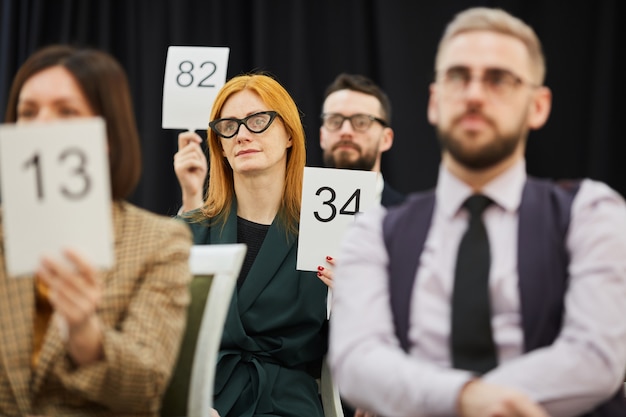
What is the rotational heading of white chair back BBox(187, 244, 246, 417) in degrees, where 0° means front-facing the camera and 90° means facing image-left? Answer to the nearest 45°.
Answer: approximately 45°
